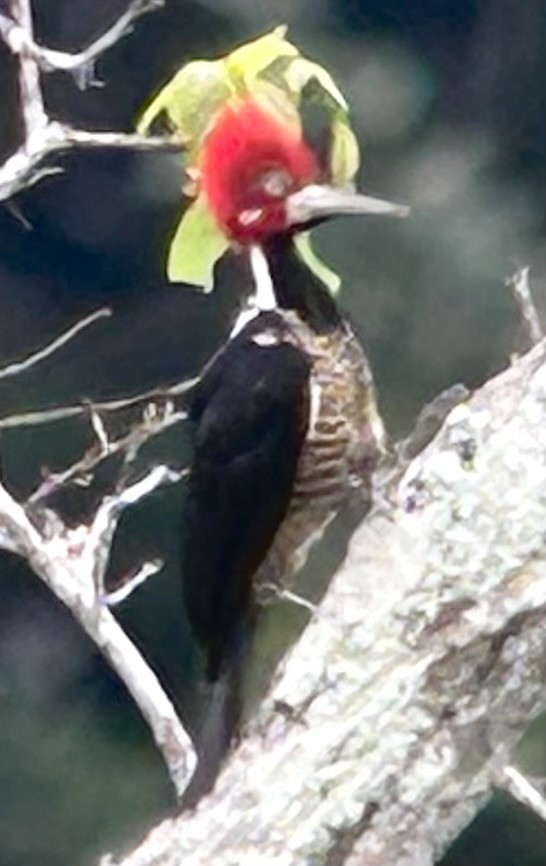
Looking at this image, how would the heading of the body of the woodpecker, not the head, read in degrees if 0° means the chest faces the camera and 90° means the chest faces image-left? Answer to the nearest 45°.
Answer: approximately 270°
